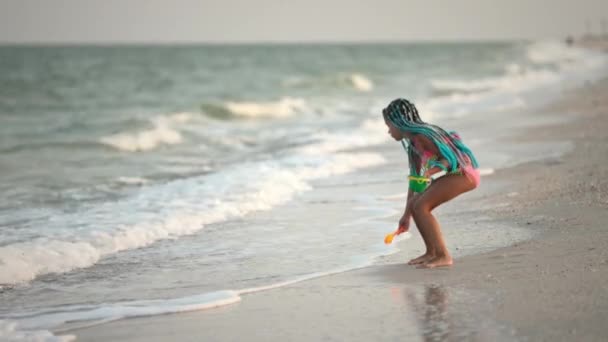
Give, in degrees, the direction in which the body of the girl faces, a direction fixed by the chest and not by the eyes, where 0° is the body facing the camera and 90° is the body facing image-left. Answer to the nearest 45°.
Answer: approximately 90°

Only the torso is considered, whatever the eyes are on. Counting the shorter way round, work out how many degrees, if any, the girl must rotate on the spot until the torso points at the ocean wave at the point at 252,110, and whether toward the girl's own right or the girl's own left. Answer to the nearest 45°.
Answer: approximately 90° to the girl's own right

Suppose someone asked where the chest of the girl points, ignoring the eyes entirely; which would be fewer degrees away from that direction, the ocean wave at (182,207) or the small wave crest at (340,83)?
the ocean wave

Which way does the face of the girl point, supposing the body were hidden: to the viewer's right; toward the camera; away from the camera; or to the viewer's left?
to the viewer's left

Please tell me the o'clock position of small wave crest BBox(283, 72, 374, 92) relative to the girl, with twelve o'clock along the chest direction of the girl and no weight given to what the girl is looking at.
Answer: The small wave crest is roughly at 3 o'clock from the girl.

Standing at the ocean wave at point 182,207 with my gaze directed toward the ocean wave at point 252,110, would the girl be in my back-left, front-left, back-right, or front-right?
back-right

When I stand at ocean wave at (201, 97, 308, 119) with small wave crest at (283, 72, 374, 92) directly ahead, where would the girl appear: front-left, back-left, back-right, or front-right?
back-right

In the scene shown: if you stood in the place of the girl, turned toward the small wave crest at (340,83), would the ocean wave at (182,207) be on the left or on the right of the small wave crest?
left
